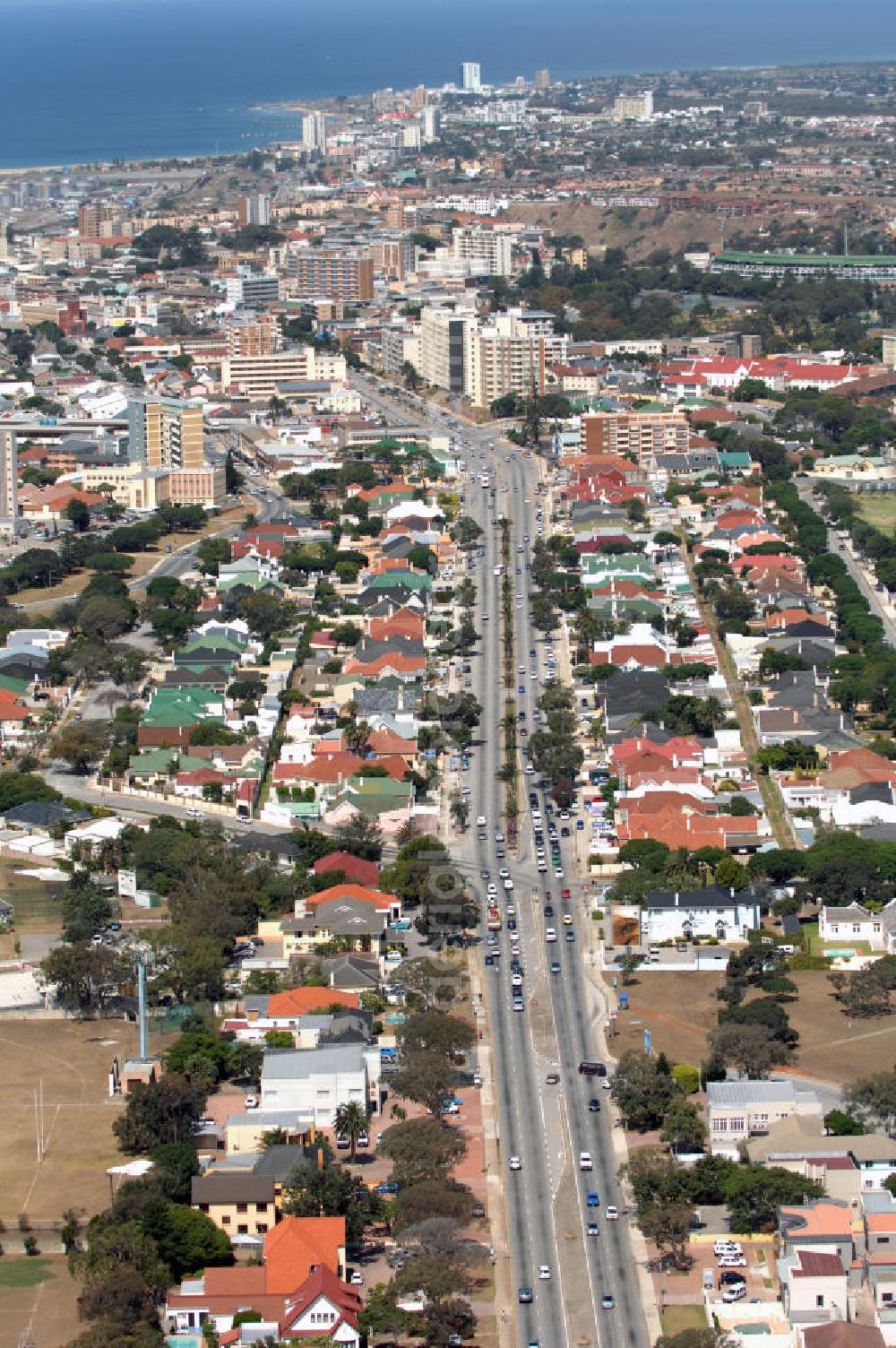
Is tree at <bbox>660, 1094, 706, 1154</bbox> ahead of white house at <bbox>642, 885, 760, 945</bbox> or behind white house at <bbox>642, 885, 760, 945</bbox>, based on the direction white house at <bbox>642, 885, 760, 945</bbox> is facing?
ahead

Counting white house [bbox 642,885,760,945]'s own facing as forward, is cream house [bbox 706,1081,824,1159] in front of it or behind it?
in front

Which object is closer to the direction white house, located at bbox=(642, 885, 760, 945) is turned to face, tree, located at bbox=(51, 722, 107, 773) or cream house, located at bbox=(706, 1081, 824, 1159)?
the cream house

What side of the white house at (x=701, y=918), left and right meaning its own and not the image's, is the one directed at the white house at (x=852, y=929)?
left

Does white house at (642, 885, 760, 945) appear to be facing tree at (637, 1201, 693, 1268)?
yes

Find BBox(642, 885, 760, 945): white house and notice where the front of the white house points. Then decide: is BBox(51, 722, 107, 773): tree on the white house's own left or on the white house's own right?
on the white house's own right

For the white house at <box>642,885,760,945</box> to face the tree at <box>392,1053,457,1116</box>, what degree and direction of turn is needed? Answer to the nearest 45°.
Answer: approximately 45° to its right

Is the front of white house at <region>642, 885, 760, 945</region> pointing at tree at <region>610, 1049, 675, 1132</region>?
yes

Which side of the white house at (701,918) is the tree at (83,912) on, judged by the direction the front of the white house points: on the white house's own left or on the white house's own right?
on the white house's own right

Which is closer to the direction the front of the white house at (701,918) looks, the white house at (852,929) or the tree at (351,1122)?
the tree
